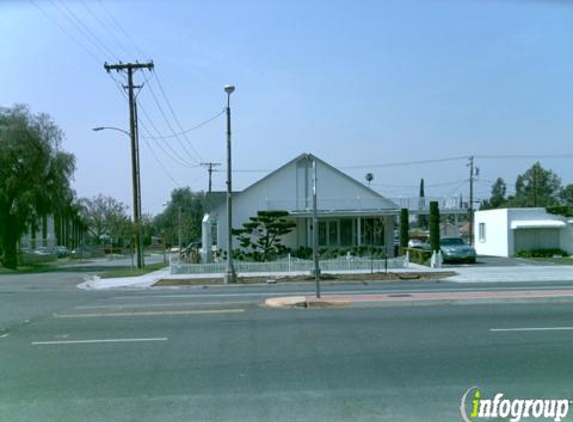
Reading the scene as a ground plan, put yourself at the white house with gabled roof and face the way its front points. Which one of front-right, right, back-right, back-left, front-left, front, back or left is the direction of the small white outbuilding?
left

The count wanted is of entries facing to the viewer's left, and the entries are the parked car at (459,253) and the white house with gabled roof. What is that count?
0

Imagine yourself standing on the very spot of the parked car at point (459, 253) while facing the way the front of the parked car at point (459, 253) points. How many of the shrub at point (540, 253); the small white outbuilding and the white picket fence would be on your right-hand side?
1

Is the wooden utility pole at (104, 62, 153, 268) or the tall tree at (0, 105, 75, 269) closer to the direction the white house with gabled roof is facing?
the wooden utility pole

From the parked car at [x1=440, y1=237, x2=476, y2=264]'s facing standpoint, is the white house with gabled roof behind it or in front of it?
behind

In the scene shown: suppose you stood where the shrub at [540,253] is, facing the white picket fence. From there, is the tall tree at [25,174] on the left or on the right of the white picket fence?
right

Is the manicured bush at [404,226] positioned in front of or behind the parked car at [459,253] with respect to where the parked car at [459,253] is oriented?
behind

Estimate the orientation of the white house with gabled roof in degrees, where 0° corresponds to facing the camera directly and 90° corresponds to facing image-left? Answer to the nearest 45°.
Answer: approximately 0°

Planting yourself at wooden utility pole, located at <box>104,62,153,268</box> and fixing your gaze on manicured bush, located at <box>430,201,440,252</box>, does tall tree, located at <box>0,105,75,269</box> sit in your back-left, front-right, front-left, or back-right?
back-left

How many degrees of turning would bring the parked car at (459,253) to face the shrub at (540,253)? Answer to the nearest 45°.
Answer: approximately 90° to its left

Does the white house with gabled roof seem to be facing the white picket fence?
yes
